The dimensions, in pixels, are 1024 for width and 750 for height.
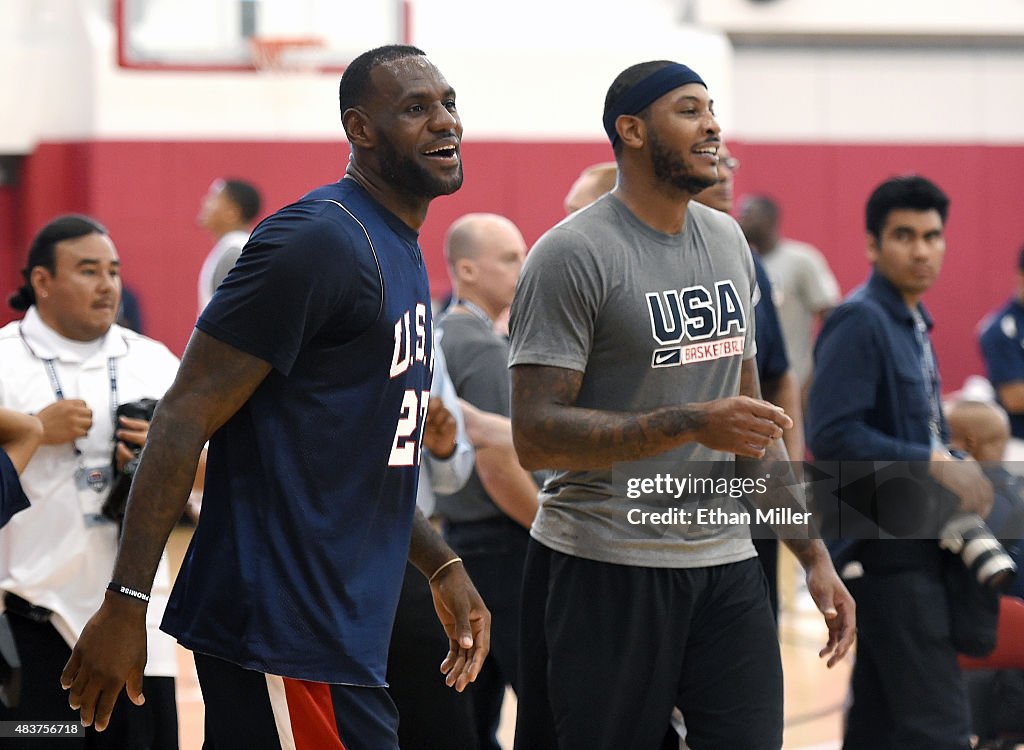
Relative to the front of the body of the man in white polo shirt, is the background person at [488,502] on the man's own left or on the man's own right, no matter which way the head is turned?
on the man's own left

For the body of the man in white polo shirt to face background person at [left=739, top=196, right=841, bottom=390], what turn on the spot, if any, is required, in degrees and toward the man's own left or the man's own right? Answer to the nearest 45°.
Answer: approximately 90° to the man's own left

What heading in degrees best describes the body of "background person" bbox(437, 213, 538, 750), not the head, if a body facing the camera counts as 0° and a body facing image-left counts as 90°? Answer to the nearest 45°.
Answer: approximately 270°

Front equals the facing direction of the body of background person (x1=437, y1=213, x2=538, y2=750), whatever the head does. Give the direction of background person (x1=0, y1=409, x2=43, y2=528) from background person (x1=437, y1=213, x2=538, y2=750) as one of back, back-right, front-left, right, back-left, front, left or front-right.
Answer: back-right

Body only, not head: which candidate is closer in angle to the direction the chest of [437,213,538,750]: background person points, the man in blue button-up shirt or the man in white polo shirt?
the man in blue button-up shirt

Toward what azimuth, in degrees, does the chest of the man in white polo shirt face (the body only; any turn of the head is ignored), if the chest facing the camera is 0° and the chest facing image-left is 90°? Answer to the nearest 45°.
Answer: approximately 315°

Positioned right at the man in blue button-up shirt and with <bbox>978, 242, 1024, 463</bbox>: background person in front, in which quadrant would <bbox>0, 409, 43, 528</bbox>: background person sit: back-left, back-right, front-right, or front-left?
back-left
